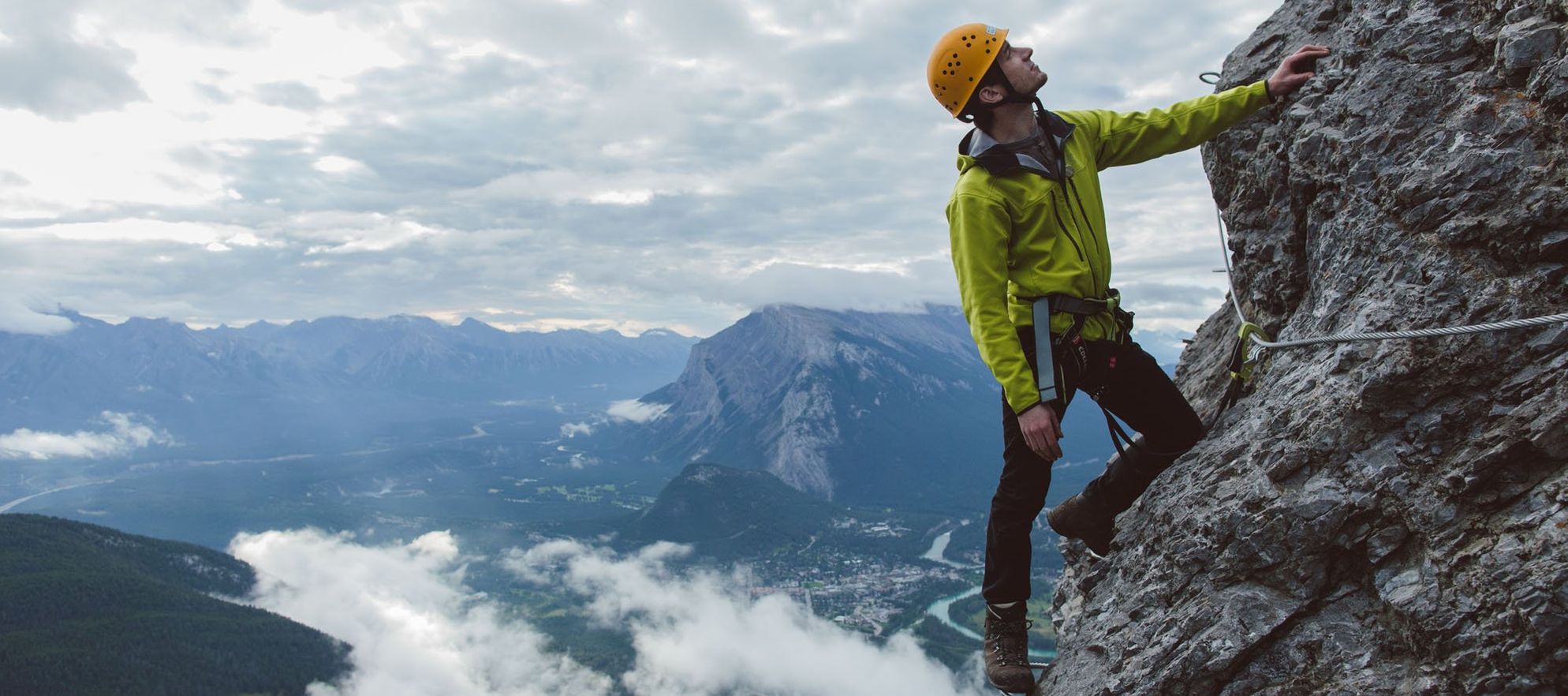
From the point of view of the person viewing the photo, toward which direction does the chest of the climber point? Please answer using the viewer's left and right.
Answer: facing the viewer and to the right of the viewer

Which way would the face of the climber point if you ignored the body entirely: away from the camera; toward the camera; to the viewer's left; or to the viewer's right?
to the viewer's right
